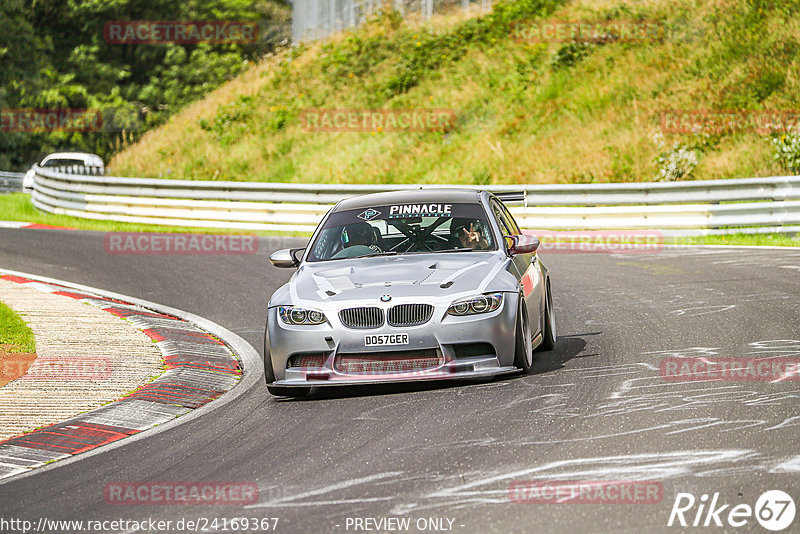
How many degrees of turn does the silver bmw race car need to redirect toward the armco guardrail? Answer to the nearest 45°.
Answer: approximately 180°

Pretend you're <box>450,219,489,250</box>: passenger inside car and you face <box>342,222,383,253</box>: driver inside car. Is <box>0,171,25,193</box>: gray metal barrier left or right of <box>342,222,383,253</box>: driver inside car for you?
right

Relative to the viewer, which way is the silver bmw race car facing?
toward the camera

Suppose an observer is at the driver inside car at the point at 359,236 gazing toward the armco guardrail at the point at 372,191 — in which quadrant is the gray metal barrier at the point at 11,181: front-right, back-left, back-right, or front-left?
front-left

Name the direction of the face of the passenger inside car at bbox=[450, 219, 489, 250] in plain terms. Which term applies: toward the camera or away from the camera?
toward the camera

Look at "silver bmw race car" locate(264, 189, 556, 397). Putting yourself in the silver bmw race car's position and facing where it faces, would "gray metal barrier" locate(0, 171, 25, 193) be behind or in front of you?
behind
